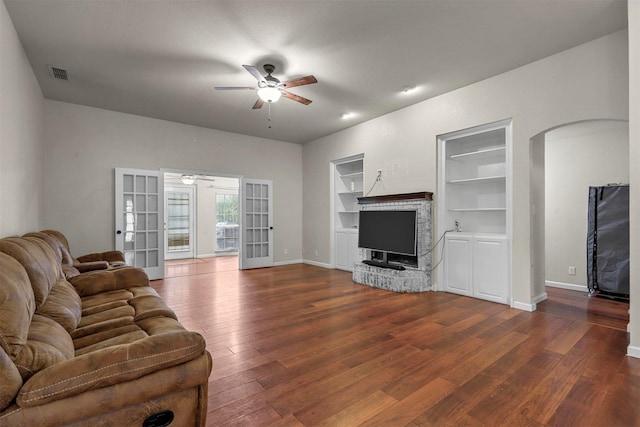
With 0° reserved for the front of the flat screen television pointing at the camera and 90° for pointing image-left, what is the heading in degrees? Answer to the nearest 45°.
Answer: approximately 45°

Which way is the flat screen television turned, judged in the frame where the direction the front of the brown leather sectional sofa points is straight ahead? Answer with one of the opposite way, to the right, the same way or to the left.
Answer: the opposite way

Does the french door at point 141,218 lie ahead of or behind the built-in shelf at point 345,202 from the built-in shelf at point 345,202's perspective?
ahead

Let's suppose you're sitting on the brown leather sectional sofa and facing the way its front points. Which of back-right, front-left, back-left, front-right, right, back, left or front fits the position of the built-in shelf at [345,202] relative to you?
front-left

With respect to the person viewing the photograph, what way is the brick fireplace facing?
facing the viewer and to the left of the viewer

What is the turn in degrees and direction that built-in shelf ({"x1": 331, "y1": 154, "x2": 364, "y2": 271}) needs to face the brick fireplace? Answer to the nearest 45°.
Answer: approximately 90° to its left

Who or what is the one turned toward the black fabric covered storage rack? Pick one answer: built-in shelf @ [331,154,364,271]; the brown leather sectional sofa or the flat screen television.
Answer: the brown leather sectional sofa

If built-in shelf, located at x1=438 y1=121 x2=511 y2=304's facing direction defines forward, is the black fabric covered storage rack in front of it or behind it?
behind

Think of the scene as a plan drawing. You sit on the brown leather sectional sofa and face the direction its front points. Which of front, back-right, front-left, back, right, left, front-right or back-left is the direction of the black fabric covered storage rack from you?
front

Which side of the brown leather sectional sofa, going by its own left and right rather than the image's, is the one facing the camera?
right

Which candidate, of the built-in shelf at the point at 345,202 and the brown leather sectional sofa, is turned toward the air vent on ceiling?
the built-in shelf

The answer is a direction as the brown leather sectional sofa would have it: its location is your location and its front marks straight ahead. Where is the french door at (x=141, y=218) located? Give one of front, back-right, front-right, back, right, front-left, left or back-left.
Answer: left

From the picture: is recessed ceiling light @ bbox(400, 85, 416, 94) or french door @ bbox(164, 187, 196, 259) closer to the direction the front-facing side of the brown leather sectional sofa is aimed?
the recessed ceiling light
